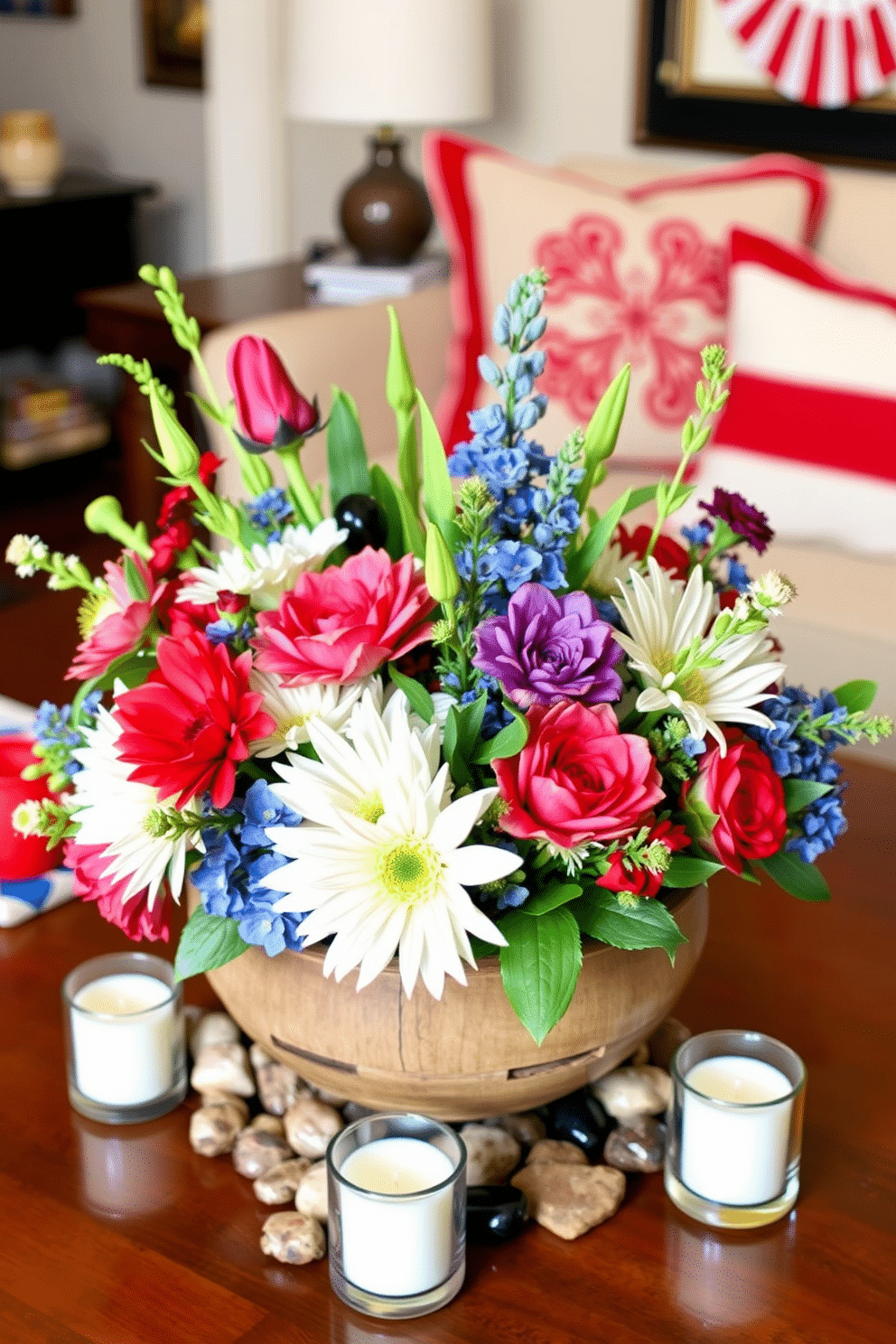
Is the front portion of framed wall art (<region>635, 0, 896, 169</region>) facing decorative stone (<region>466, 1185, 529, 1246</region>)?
yes

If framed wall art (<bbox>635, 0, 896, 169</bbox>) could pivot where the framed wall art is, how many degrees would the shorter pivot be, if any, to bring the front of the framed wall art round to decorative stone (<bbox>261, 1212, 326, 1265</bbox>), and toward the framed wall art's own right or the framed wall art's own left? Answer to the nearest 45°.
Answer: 0° — it already faces it

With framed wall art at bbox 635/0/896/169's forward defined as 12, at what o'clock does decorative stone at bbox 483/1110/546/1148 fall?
The decorative stone is roughly at 12 o'clock from the framed wall art.

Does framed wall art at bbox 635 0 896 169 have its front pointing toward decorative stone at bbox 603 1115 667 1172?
yes

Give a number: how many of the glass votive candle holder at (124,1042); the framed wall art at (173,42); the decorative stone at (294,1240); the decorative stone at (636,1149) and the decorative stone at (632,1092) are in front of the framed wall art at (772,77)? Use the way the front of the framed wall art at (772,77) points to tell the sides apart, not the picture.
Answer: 4

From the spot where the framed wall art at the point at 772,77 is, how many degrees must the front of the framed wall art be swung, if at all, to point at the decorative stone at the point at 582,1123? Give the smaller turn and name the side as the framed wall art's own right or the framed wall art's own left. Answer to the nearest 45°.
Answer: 0° — it already faces it

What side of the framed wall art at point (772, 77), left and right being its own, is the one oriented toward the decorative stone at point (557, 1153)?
front

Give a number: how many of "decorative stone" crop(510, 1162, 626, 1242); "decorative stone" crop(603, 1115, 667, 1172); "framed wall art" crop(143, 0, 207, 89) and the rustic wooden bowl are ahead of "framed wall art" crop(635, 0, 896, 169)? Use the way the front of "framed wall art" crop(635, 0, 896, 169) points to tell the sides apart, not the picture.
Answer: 3

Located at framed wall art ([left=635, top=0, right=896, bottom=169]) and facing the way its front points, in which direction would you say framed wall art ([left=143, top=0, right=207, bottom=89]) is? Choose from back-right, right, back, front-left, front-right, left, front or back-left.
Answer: back-right

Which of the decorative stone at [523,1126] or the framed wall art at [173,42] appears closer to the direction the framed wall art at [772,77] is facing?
the decorative stone

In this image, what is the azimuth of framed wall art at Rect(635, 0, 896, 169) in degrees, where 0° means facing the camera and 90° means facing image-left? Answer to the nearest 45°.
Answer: approximately 0°

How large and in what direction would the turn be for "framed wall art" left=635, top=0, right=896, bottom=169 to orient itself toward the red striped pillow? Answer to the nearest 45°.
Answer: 0° — it already faces it

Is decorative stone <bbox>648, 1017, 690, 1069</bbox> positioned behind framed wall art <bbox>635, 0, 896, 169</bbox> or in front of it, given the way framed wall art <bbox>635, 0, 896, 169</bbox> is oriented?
in front

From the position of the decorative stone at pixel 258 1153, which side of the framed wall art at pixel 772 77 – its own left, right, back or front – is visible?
front

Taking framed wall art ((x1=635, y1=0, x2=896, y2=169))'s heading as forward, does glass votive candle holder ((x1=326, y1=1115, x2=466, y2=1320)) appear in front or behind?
in front
